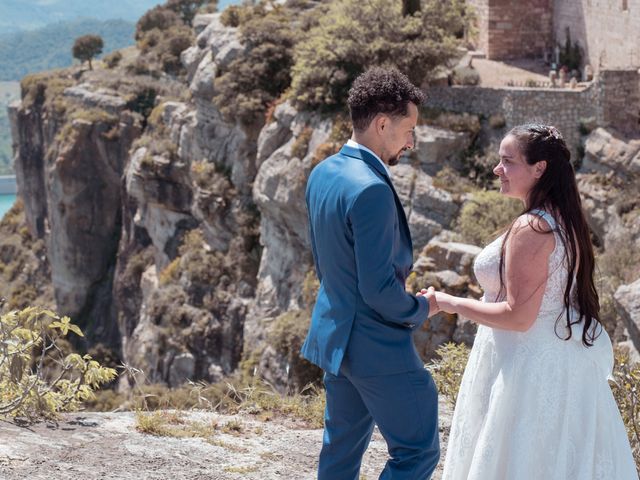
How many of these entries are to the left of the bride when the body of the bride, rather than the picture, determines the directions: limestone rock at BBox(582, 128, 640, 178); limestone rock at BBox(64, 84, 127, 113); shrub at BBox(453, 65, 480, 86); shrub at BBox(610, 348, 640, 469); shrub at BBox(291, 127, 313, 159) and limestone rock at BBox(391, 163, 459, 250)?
0

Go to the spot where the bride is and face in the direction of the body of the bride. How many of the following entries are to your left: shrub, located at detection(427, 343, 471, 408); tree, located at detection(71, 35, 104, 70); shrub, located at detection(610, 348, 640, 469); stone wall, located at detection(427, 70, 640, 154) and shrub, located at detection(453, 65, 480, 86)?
0

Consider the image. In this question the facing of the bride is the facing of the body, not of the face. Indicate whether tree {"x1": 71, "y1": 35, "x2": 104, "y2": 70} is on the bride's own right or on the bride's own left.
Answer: on the bride's own right

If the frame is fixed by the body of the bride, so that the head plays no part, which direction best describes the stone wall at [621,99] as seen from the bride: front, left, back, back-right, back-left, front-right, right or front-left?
right

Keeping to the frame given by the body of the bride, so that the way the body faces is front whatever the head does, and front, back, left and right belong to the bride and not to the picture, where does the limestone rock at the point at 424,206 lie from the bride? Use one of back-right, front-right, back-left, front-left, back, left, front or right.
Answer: right

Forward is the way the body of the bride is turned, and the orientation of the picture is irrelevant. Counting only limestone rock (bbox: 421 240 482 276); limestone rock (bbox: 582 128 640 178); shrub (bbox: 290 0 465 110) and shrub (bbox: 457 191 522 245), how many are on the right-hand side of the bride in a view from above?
4

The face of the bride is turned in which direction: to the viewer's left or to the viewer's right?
to the viewer's left

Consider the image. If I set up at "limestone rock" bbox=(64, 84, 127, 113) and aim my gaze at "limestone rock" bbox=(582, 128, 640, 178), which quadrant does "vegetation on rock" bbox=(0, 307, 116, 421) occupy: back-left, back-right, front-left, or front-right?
front-right

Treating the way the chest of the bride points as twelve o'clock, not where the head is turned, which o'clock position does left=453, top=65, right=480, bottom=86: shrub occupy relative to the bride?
The shrub is roughly at 3 o'clock from the bride.

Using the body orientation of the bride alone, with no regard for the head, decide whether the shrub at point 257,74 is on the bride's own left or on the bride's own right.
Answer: on the bride's own right

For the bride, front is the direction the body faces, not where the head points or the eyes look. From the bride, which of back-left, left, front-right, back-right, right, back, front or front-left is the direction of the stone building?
right

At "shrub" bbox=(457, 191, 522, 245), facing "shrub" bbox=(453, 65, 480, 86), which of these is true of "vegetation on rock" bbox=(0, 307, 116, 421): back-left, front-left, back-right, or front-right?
back-left

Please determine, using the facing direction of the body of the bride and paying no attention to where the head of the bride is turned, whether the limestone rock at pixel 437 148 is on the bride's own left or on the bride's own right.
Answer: on the bride's own right

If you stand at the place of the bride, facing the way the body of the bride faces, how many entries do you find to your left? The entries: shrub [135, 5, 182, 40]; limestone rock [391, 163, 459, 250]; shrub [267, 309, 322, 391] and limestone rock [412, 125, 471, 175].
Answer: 0

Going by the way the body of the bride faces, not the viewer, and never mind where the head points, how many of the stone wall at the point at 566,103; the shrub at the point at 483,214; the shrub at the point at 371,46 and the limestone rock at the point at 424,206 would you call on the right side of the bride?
4

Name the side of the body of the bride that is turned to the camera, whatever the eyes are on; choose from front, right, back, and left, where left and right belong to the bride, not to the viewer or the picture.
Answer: left

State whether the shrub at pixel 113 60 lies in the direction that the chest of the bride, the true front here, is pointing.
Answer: no

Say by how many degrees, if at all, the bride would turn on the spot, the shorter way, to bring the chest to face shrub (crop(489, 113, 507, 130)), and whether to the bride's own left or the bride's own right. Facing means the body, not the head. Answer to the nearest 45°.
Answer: approximately 90° to the bride's own right
